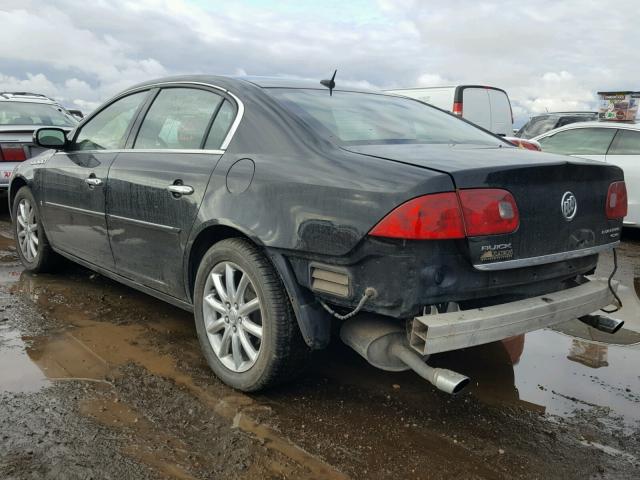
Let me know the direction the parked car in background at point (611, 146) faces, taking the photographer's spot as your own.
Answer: facing to the left of the viewer

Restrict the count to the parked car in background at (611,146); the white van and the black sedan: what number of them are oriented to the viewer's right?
0

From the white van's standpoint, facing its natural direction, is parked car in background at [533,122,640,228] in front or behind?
behind

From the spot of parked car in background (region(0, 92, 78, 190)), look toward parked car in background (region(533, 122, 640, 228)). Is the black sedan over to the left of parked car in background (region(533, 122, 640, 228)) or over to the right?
right

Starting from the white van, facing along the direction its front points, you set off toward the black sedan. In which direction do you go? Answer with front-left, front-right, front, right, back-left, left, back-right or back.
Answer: back-left

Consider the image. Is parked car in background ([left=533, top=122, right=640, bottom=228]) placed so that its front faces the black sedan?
no

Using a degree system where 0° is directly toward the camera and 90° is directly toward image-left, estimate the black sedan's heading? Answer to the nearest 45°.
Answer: approximately 135°

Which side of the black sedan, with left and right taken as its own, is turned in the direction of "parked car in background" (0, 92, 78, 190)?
front

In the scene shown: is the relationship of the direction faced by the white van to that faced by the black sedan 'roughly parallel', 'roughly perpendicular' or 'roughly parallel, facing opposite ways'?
roughly parallel

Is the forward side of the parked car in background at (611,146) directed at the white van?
no

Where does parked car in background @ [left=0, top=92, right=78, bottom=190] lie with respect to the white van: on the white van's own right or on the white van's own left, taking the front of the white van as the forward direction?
on the white van's own left

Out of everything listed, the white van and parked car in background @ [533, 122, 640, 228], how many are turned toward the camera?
0

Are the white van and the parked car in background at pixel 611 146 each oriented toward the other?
no

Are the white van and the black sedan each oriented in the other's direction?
no

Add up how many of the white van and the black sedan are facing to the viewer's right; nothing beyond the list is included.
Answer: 0

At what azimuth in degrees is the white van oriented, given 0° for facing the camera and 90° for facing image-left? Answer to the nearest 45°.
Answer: approximately 135°
